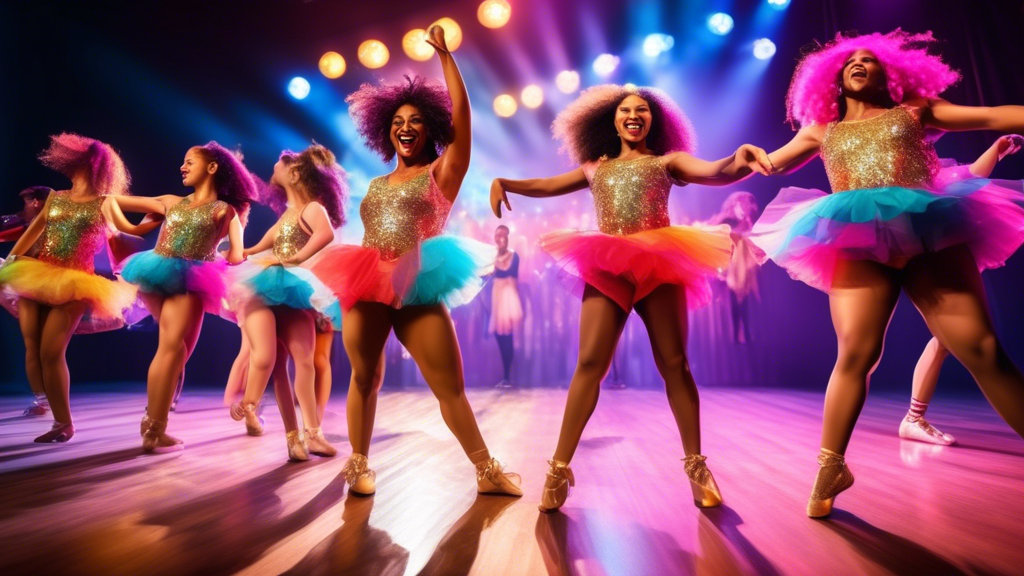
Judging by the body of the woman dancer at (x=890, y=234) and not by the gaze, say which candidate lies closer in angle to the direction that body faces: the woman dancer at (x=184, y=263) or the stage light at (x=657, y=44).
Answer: the woman dancer

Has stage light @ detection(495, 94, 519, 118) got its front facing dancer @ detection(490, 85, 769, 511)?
yes

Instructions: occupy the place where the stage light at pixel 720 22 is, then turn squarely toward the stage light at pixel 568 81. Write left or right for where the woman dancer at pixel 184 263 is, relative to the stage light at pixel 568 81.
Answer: left

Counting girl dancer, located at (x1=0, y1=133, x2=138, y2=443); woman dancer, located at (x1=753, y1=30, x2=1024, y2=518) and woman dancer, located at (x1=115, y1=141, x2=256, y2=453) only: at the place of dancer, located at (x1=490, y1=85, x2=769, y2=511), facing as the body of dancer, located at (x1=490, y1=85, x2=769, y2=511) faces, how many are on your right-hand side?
2

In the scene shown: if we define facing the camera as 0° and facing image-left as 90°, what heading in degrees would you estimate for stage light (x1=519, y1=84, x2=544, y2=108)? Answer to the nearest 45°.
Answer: approximately 0°

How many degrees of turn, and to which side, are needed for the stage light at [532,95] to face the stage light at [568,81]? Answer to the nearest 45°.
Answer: approximately 90° to its left
